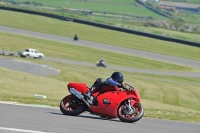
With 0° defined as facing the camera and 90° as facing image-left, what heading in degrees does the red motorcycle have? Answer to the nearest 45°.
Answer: approximately 270°
